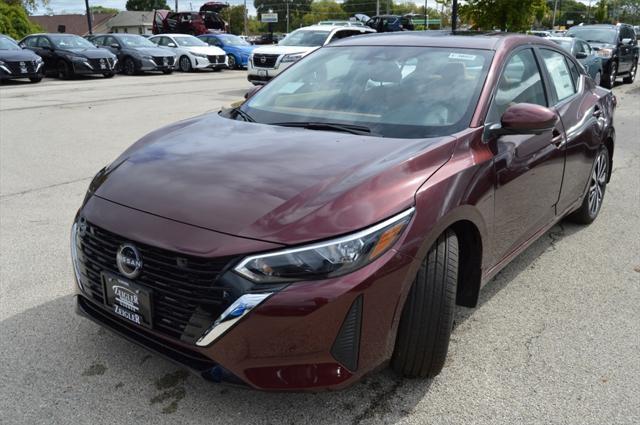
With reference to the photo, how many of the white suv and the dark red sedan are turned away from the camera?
0

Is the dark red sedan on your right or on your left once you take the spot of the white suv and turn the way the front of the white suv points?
on your left

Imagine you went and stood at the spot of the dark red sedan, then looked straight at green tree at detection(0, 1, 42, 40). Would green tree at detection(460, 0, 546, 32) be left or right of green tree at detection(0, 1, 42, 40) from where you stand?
right

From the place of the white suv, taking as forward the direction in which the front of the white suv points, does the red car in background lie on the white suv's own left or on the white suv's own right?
on the white suv's own right

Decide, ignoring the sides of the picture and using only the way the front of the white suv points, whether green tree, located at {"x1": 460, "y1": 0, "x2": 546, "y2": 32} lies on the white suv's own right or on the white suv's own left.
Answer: on the white suv's own left

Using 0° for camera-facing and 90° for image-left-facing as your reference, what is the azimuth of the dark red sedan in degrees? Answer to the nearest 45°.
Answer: approximately 45°

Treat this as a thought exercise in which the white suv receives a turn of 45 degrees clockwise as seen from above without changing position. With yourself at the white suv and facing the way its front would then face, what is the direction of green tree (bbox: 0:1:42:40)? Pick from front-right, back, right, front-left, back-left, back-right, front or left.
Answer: front-right

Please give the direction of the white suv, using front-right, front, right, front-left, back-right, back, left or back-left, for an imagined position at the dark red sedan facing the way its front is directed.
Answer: back-right

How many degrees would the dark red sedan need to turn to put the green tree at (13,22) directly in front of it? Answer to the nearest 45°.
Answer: approximately 90° to its right

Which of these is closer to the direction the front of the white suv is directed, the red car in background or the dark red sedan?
the dark red sedan

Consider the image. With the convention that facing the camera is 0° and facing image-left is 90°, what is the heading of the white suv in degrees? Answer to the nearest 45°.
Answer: approximately 45°
